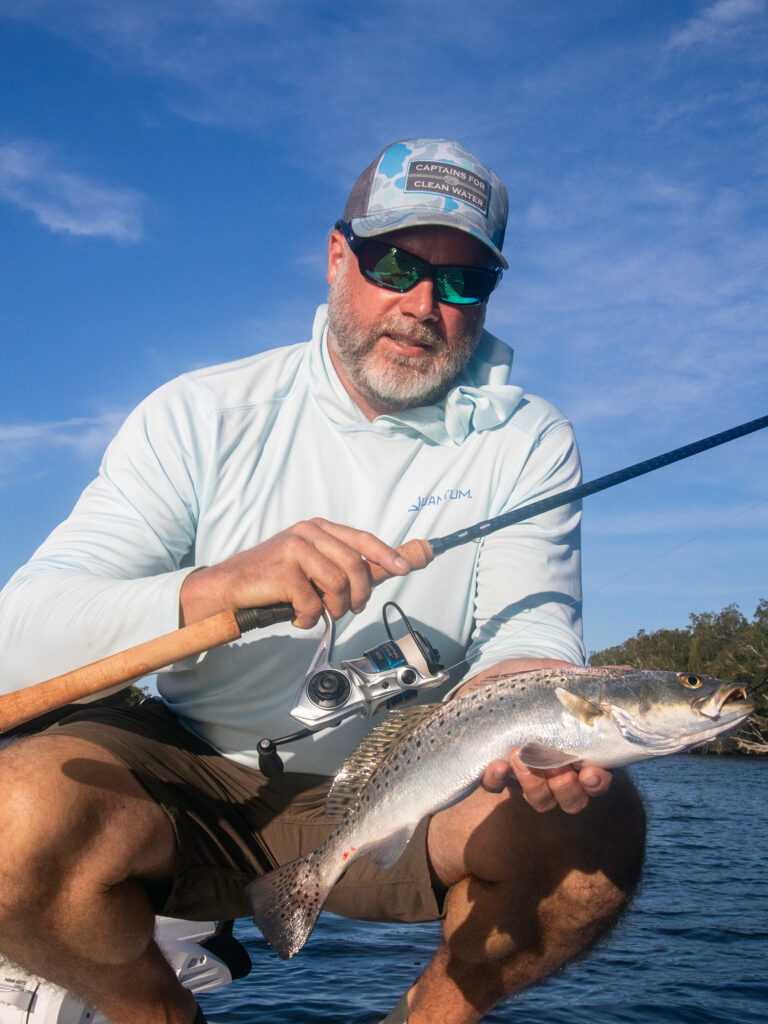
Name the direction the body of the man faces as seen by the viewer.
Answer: toward the camera

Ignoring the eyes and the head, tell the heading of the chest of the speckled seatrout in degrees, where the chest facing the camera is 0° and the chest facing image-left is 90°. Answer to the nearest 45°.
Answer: approximately 270°
